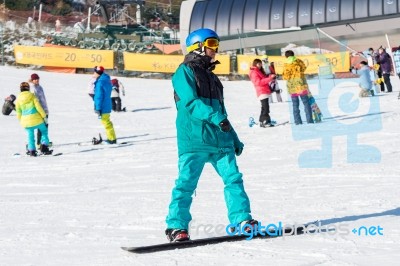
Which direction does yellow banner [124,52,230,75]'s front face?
toward the camera

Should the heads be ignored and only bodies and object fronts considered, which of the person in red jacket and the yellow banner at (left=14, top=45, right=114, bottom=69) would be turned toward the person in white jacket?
the yellow banner

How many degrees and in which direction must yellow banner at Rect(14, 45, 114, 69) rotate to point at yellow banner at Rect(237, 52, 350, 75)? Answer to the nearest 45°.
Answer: approximately 45° to its left

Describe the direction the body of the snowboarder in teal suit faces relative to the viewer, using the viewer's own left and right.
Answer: facing the viewer and to the right of the viewer

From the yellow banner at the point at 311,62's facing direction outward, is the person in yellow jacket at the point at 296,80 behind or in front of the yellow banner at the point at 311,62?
in front

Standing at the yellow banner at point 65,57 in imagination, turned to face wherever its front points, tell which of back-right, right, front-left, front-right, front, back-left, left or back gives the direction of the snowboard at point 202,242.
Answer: front

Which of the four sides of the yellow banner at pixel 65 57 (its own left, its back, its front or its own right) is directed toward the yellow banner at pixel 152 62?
left

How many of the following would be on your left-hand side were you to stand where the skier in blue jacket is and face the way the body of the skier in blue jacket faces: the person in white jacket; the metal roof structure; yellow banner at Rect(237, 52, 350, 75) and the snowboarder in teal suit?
1

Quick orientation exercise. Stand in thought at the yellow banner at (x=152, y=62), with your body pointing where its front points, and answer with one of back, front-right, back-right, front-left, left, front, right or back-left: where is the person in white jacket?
front

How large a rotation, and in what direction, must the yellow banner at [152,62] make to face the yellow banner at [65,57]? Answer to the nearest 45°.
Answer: approximately 90° to its right

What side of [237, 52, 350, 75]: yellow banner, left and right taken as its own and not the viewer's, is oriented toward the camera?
front

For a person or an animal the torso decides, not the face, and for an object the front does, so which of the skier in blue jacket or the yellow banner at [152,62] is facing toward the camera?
the yellow banner
